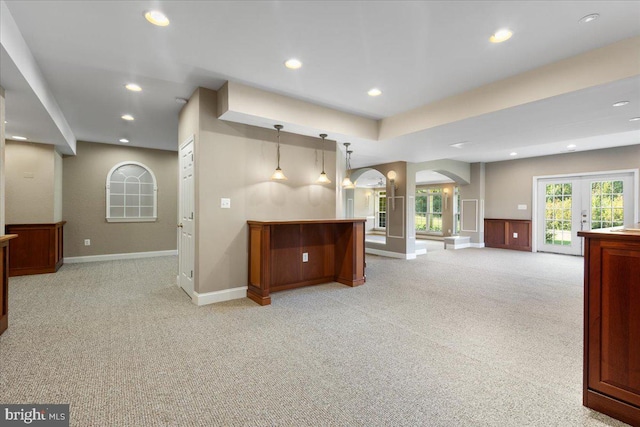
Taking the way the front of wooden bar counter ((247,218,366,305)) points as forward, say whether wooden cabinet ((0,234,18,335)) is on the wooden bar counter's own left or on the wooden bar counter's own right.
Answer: on the wooden bar counter's own right

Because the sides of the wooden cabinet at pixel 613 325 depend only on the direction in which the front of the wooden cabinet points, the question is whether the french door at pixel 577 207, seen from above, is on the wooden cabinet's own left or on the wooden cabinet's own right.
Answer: on the wooden cabinet's own right

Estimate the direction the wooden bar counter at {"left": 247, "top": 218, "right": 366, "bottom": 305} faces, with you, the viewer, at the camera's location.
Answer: facing the viewer and to the right of the viewer

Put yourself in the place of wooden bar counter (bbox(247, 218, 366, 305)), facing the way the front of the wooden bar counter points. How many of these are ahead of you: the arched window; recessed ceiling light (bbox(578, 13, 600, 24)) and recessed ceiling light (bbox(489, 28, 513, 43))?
2

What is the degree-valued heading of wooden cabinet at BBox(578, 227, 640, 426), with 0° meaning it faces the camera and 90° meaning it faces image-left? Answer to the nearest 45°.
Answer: approximately 45°

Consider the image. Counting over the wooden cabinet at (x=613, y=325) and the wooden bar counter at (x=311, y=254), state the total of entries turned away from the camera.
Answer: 0

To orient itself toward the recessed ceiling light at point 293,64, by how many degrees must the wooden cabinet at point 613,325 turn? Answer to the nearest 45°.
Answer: approximately 45° to its right

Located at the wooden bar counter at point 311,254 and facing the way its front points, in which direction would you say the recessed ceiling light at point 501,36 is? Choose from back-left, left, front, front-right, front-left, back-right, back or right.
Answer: front

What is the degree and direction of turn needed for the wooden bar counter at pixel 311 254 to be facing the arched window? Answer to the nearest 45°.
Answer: approximately 180°

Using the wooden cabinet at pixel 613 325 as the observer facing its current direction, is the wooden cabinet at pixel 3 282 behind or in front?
in front
